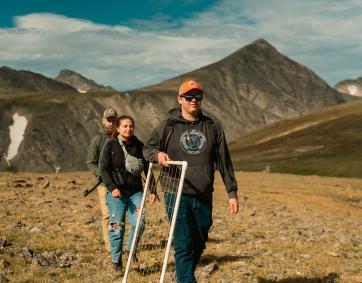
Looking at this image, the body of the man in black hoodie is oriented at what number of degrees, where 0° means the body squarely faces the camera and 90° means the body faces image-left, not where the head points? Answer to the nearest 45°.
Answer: approximately 0°

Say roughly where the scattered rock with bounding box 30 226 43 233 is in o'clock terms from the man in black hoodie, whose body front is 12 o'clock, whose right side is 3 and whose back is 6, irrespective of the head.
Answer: The scattered rock is roughly at 5 o'clock from the man in black hoodie.

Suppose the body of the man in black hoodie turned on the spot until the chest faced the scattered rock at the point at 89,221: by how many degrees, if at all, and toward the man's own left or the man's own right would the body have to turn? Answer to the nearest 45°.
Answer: approximately 180°

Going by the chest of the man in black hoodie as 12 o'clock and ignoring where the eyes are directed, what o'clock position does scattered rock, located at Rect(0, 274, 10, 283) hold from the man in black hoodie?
The scattered rock is roughly at 4 o'clock from the man in black hoodie.

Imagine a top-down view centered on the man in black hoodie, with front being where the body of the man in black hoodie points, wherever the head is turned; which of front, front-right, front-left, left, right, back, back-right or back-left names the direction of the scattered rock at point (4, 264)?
back-right

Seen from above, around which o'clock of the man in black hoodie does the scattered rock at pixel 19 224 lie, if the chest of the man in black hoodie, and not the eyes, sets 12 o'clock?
The scattered rock is roughly at 5 o'clock from the man in black hoodie.

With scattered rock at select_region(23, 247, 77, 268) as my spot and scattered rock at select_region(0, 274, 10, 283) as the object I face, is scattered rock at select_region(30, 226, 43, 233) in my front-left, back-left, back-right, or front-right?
back-right

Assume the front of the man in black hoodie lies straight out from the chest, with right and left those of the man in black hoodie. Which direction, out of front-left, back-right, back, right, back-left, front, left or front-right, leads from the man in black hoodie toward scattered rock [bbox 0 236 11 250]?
back-right
